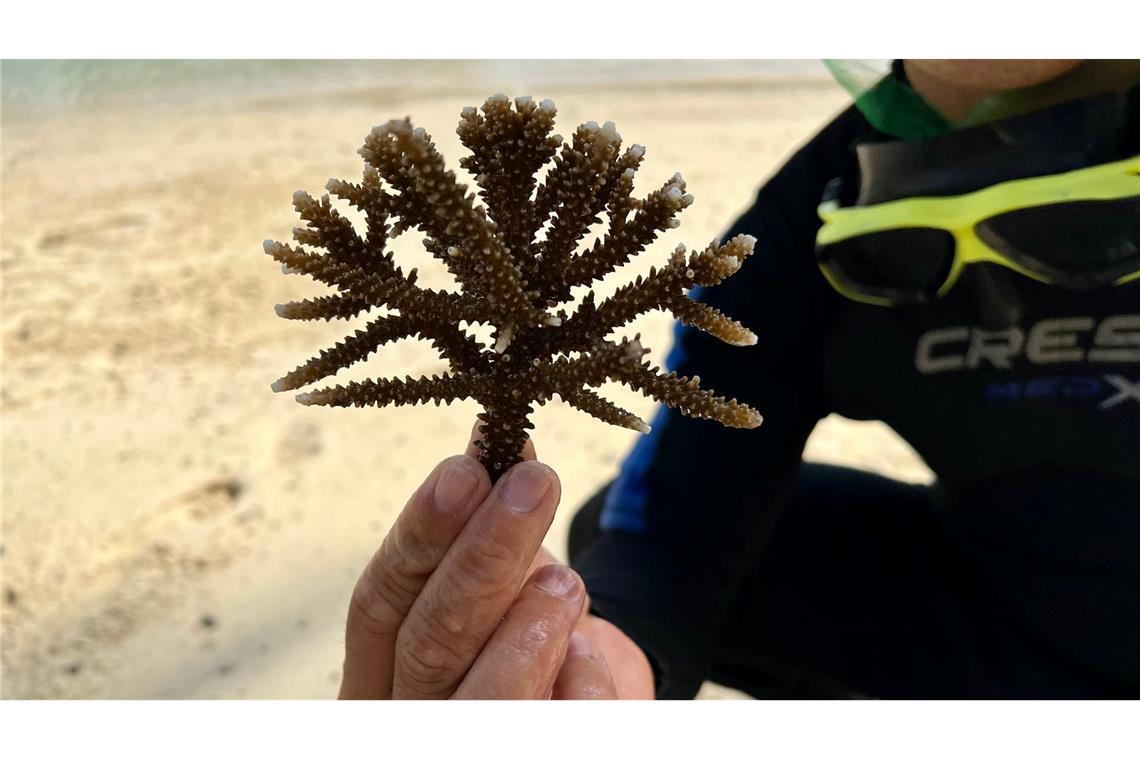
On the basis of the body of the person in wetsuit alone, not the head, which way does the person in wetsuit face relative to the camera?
toward the camera
